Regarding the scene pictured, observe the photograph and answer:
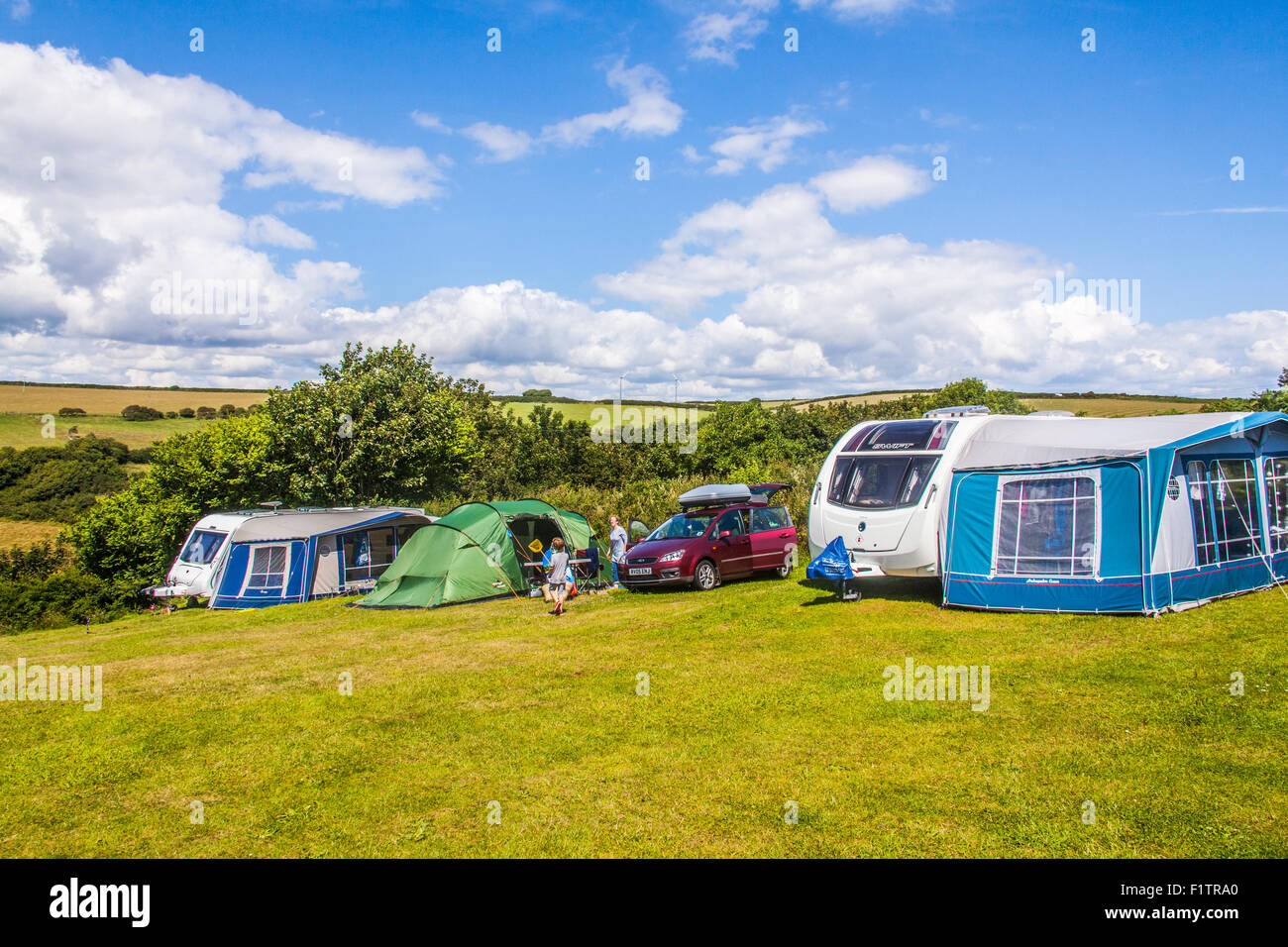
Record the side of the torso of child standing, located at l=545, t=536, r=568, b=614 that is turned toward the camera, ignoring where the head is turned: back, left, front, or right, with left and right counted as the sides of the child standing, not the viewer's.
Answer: back

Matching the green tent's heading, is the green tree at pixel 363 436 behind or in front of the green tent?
behind

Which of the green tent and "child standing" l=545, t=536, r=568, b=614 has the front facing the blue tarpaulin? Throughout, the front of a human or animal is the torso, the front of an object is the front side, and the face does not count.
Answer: the green tent

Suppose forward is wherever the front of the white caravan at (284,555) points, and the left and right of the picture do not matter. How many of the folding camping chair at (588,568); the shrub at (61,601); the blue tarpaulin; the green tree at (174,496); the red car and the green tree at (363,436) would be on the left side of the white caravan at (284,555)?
3

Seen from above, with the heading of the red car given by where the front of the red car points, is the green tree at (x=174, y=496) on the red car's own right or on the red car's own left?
on the red car's own right

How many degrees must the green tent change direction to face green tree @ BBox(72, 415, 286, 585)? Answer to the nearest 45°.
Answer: approximately 180°

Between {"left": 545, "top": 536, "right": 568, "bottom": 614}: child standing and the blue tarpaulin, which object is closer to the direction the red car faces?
the child standing
